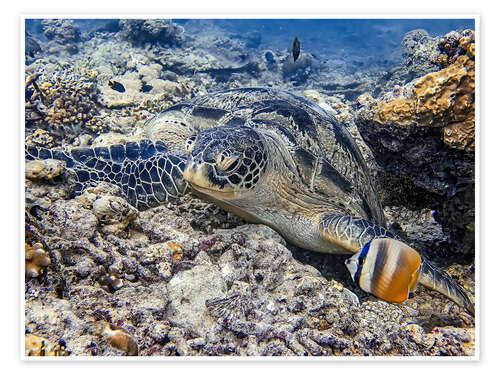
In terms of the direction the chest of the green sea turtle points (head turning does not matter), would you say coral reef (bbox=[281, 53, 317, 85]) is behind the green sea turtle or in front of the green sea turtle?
behind

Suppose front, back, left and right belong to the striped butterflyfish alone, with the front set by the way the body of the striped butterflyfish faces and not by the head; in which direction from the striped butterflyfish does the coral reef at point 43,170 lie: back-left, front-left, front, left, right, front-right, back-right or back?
front

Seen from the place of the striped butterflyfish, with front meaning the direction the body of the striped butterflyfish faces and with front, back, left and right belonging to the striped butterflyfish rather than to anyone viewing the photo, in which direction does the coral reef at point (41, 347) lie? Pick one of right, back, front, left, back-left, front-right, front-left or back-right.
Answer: front-left

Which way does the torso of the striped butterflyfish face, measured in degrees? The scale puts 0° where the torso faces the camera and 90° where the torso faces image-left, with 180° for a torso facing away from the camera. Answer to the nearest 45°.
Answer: approximately 90°

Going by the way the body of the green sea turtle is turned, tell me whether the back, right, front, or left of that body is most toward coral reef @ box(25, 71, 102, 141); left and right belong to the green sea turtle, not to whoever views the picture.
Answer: right

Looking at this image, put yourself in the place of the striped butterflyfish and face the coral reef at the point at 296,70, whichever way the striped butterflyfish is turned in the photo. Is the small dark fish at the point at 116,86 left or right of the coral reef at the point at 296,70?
left

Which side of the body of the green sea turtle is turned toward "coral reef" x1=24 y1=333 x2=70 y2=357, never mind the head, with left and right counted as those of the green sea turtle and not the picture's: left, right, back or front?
front

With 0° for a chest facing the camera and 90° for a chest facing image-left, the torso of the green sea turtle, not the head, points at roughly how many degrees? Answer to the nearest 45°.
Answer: approximately 45°
